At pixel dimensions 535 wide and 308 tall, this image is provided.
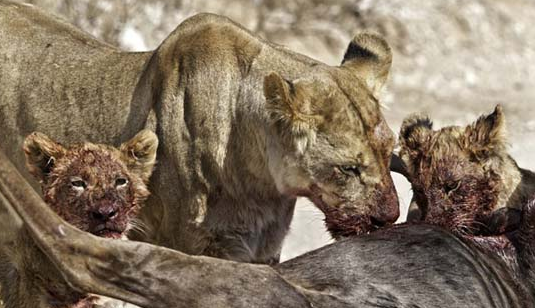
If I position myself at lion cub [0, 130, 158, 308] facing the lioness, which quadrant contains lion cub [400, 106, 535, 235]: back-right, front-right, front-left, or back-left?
front-right

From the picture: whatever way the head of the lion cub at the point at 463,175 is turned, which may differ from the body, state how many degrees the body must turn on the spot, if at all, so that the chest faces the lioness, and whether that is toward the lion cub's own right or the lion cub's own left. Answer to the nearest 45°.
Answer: approximately 45° to the lion cub's own right

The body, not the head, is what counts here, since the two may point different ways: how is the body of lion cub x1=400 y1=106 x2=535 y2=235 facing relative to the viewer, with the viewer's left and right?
facing the viewer and to the left of the viewer

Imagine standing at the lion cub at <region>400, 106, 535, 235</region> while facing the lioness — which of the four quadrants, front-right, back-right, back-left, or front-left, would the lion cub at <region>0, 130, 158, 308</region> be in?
front-left
